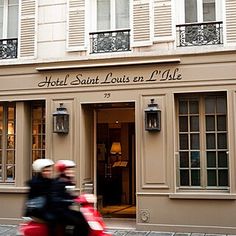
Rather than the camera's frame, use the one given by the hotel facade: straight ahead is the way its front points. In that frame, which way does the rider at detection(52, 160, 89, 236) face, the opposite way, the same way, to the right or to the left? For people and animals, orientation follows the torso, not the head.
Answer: to the left

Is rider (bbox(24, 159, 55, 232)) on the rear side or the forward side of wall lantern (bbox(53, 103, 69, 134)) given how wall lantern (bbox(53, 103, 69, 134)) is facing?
on the forward side

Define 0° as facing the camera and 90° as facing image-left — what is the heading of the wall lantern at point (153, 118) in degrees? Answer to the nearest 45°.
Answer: approximately 0°

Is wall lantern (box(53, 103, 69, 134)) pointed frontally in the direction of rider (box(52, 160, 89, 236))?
yes

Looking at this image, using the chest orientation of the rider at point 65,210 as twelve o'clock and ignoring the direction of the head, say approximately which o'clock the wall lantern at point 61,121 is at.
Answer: The wall lantern is roughly at 9 o'clock from the rider.

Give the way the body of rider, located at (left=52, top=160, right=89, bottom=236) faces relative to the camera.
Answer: to the viewer's right

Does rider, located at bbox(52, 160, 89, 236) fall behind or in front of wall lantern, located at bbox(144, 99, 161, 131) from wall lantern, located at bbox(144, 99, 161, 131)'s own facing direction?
in front
